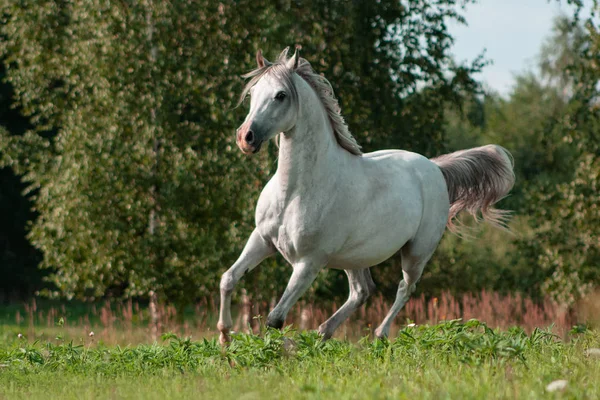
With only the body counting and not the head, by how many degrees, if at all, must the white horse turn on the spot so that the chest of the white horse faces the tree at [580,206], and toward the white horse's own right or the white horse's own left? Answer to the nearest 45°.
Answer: approximately 180°

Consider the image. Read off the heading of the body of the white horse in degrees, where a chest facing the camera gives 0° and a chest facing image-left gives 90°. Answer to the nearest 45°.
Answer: approximately 45°
